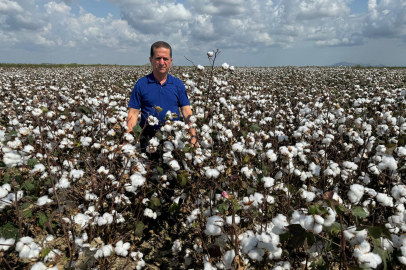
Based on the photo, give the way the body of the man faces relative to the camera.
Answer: toward the camera
